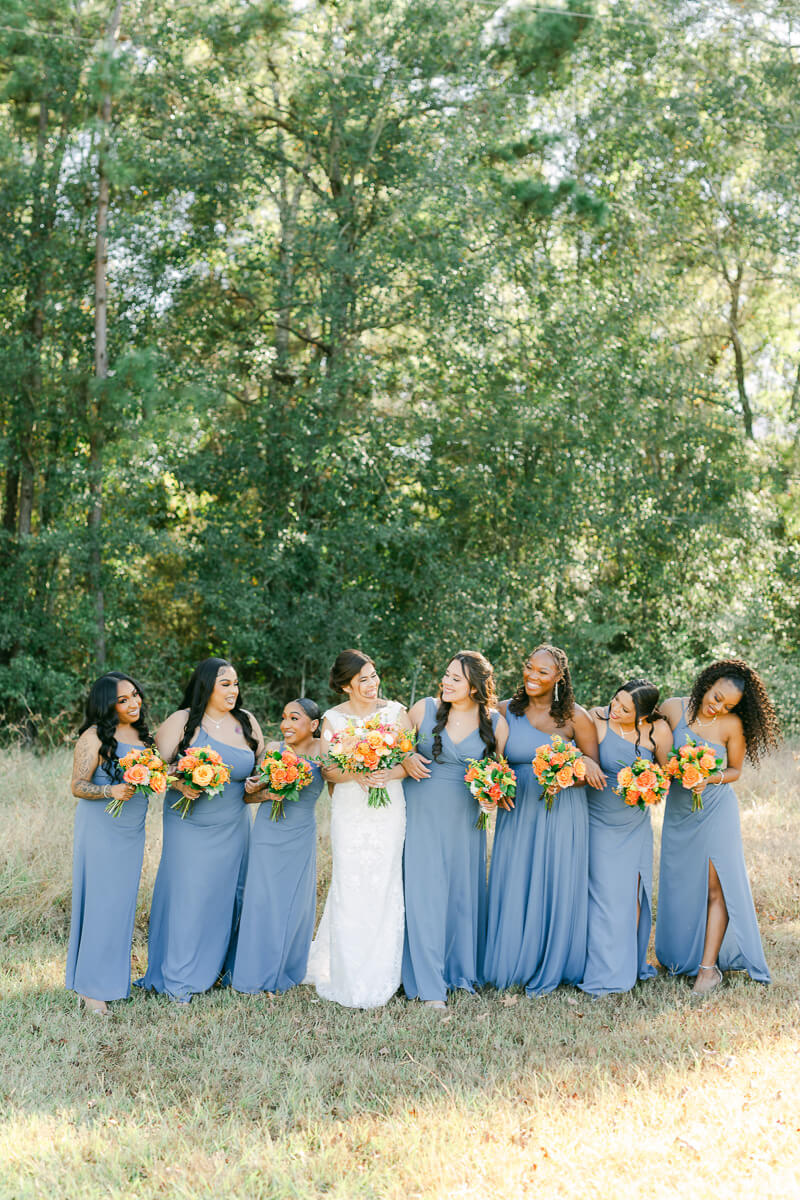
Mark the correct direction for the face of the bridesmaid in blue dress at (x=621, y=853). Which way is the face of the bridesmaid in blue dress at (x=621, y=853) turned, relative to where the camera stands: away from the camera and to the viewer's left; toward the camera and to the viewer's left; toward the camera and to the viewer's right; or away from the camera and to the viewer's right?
toward the camera and to the viewer's left

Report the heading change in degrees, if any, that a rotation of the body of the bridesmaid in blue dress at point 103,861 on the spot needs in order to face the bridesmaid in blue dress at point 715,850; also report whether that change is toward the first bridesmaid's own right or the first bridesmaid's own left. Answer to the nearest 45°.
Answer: approximately 45° to the first bridesmaid's own left

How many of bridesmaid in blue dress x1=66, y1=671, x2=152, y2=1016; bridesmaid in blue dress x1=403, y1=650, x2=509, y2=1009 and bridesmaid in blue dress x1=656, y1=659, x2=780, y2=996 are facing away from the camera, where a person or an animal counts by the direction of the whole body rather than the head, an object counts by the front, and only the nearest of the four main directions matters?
0

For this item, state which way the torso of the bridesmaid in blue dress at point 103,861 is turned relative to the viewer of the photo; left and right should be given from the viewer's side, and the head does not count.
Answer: facing the viewer and to the right of the viewer

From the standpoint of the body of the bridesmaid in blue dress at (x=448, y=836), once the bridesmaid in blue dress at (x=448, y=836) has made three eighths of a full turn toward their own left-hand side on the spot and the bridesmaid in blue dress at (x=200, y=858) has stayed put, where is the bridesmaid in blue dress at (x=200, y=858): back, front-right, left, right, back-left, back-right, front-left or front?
back-left

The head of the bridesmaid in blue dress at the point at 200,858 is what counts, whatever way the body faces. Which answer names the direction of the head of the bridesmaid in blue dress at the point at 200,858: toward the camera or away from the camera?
toward the camera

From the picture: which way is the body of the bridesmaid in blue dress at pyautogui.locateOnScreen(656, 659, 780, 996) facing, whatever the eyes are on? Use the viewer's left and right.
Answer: facing the viewer and to the left of the viewer

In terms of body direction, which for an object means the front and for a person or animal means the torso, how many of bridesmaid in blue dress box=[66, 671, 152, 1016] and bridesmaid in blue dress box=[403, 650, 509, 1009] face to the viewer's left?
0

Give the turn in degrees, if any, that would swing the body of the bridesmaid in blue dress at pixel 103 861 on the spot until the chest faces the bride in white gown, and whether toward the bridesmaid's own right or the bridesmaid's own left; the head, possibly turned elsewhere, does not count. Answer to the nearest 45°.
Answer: approximately 45° to the bridesmaid's own left

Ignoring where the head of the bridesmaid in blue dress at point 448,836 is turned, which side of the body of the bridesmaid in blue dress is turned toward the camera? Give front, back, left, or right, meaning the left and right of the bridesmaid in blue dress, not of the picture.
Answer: front

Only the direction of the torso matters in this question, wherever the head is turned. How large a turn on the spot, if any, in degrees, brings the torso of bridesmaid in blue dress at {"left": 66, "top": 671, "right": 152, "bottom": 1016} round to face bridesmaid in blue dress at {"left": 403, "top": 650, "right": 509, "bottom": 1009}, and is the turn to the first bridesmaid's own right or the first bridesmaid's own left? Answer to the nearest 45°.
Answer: approximately 45° to the first bridesmaid's own left

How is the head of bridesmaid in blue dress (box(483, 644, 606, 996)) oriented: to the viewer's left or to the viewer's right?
to the viewer's left

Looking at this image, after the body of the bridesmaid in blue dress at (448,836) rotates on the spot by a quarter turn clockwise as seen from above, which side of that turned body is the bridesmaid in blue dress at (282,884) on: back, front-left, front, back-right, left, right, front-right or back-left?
front

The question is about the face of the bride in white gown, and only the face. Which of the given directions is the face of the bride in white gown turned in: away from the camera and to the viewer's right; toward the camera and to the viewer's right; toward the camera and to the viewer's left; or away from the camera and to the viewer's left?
toward the camera and to the viewer's right

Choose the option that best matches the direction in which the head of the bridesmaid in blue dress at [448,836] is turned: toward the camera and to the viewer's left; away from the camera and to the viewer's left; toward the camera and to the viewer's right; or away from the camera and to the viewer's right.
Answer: toward the camera and to the viewer's left

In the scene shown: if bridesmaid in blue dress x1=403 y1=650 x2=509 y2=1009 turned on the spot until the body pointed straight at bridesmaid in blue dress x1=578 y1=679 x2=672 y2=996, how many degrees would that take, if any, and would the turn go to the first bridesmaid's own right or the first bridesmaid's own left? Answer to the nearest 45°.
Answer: approximately 90° to the first bridesmaid's own left
